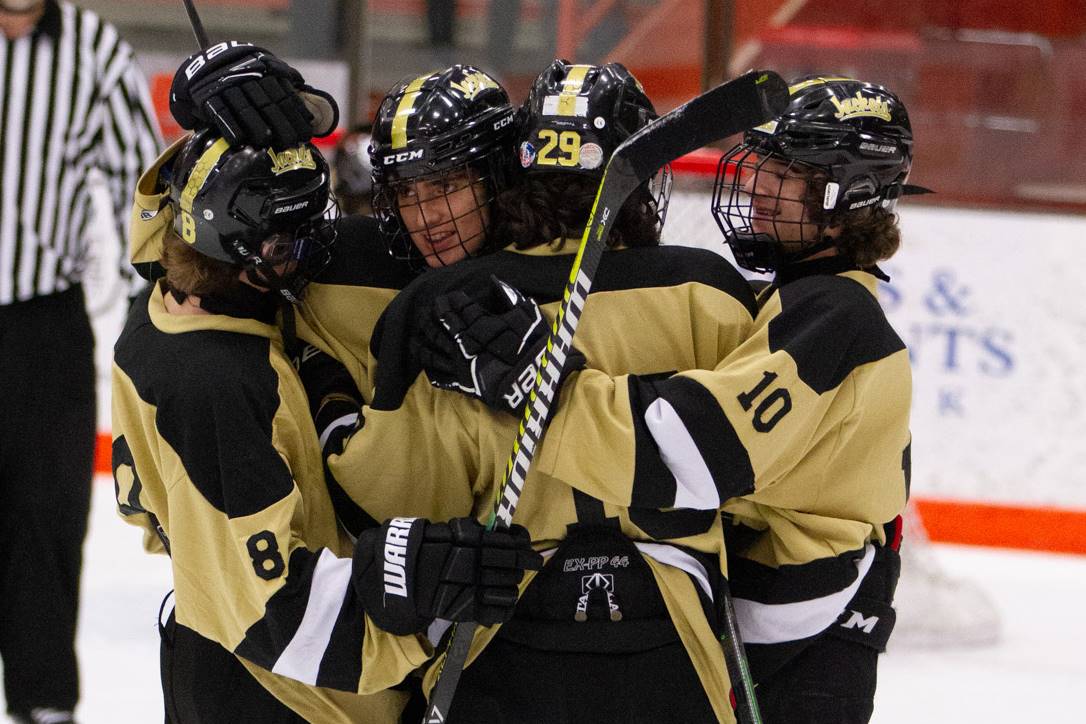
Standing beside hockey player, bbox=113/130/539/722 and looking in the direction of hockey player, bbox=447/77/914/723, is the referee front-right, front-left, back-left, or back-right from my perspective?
back-left

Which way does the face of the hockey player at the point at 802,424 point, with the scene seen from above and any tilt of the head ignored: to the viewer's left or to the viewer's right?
to the viewer's left

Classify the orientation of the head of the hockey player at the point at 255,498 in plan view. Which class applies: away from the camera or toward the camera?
away from the camera

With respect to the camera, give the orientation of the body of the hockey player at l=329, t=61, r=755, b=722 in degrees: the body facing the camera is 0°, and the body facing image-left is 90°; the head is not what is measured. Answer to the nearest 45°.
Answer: approximately 180°

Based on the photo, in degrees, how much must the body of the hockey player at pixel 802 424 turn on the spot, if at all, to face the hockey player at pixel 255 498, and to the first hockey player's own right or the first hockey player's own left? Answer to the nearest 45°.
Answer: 0° — they already face them

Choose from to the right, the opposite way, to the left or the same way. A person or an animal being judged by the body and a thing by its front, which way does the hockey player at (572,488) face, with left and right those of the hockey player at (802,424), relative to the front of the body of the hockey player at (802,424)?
to the right

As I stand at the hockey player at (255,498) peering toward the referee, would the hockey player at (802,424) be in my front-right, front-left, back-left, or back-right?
back-right

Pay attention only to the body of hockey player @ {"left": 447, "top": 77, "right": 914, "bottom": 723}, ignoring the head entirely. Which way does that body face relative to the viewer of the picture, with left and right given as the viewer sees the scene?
facing to the left of the viewer

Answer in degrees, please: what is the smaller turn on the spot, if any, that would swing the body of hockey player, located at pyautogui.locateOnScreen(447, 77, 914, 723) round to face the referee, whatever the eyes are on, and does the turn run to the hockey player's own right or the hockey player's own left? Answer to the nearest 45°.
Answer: approximately 45° to the hockey player's own right
